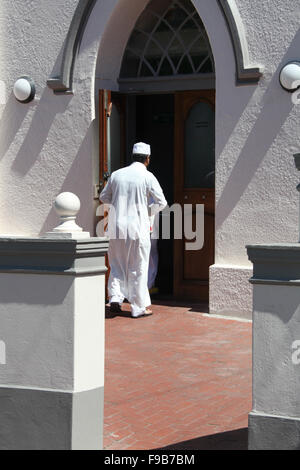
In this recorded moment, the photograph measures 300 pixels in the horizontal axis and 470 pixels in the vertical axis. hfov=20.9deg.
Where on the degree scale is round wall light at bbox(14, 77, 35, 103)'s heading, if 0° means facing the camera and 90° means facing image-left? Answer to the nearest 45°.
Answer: approximately 45°

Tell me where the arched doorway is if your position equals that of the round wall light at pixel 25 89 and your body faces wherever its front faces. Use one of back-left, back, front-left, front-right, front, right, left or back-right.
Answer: back-left

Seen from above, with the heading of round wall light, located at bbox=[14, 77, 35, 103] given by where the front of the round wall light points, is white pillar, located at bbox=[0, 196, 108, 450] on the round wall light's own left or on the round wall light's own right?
on the round wall light's own left

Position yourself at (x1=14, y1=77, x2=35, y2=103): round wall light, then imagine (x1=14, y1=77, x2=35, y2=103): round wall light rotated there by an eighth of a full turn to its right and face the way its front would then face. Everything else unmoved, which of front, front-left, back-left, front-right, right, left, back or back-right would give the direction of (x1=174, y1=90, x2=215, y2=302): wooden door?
back

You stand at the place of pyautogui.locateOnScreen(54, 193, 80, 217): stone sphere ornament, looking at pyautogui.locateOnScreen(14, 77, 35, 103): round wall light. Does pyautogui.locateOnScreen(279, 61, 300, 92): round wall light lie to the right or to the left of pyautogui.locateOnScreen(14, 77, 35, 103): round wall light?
right

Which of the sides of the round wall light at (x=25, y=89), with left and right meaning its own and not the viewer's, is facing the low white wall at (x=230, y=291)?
left

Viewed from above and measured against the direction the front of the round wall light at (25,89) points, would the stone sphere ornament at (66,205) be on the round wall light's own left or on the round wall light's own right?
on the round wall light's own left

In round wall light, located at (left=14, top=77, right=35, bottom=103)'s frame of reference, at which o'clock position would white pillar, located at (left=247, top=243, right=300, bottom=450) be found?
The white pillar is roughly at 10 o'clock from the round wall light.

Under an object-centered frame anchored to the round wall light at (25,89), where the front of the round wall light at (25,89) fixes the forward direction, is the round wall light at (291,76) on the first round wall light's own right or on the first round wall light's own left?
on the first round wall light's own left

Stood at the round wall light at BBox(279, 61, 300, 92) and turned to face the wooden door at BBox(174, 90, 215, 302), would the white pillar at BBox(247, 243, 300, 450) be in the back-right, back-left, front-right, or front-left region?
back-left
